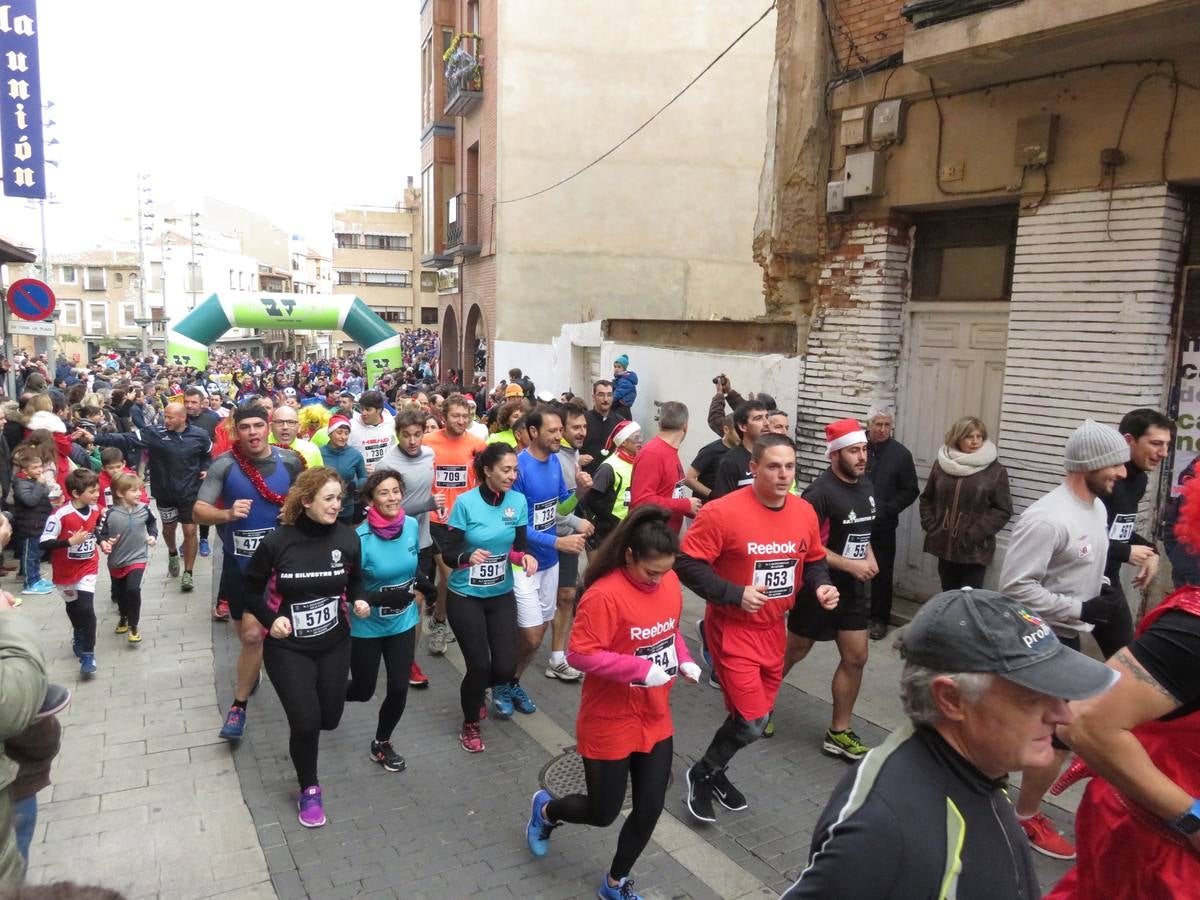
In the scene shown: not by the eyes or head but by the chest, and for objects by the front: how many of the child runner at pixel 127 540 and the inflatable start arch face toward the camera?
2

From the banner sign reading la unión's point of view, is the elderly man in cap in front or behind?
in front

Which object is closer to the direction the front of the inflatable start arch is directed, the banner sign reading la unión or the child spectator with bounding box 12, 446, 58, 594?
the child spectator

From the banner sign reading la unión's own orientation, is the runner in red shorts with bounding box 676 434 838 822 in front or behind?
in front

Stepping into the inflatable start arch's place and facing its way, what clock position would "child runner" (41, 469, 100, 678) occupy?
The child runner is roughly at 12 o'clock from the inflatable start arch.

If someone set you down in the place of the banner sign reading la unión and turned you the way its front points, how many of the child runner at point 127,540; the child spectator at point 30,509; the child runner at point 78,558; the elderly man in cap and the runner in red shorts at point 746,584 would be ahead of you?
5

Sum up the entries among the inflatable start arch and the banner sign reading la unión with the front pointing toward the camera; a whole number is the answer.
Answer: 2

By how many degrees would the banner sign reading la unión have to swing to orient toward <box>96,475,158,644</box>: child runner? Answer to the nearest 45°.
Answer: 0° — it already faces them

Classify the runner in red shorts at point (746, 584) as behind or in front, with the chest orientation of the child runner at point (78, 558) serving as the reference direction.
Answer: in front
